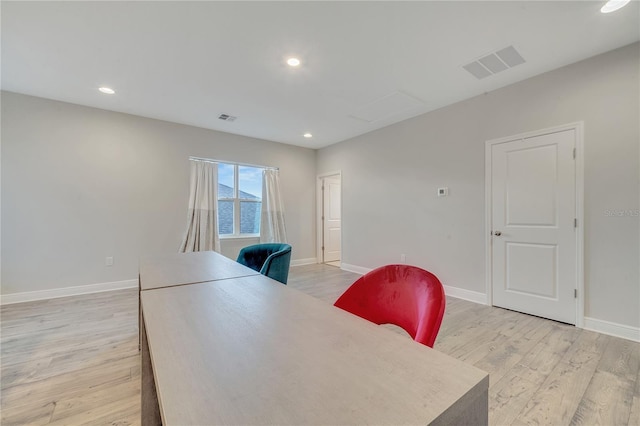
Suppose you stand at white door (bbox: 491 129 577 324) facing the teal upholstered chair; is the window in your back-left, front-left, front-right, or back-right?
front-right

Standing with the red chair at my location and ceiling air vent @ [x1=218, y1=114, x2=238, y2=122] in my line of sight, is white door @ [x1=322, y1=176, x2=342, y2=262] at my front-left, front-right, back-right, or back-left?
front-right

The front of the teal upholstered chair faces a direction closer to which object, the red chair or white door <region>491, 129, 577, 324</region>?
the red chair

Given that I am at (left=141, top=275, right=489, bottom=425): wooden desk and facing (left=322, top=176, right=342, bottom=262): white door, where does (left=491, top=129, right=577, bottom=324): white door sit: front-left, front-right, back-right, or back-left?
front-right

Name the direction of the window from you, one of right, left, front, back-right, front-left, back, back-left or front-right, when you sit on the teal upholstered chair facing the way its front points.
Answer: back-right

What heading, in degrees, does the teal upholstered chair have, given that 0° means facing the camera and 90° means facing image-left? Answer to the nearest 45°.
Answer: approximately 45°

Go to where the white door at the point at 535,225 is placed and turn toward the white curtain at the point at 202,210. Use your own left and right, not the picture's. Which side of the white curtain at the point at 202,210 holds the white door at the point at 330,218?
right

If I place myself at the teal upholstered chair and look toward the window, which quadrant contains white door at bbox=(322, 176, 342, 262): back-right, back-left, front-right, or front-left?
front-right

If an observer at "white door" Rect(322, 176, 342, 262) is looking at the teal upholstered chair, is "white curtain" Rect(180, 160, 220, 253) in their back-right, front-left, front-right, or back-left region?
front-right
